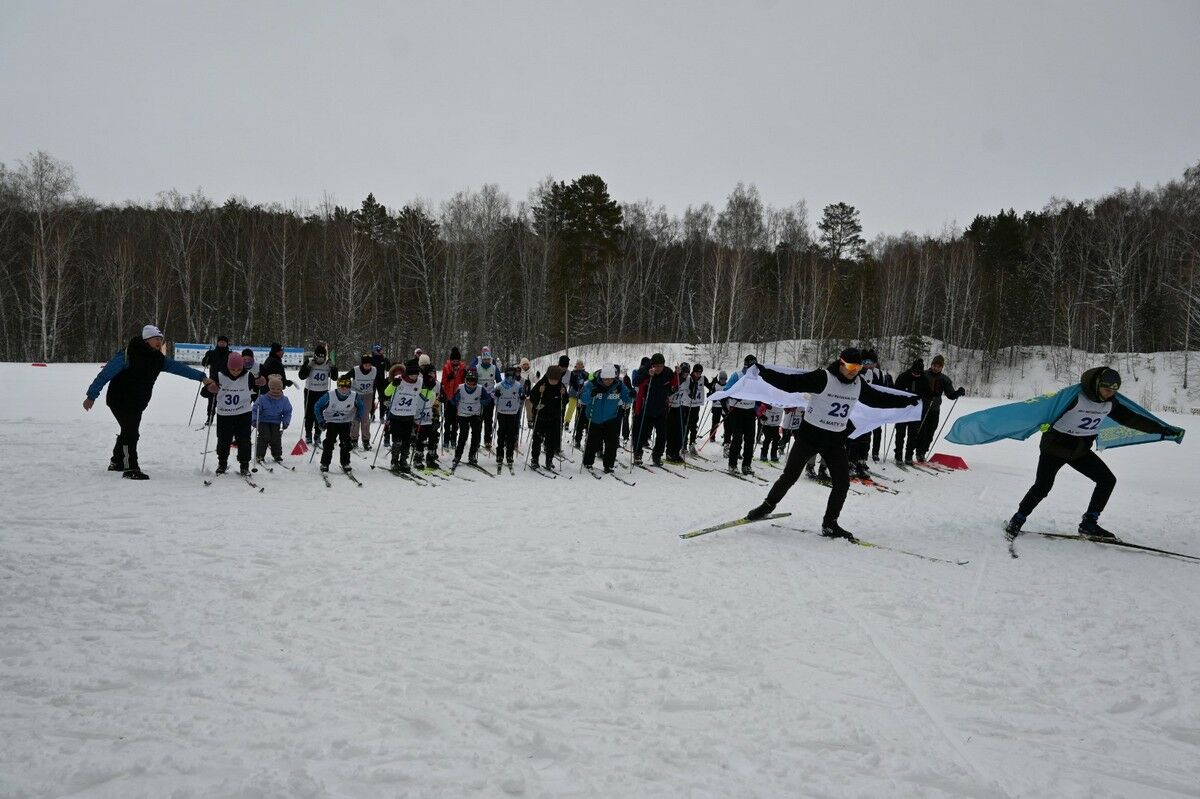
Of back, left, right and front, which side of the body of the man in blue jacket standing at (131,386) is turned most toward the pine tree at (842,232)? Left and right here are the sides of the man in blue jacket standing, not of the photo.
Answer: left

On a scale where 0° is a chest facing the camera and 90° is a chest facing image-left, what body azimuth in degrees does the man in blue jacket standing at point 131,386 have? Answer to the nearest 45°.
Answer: approximately 315°

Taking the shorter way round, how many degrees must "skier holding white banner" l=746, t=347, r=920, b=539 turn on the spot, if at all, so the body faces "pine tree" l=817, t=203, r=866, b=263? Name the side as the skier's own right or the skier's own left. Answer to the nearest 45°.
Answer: approximately 135° to the skier's own left

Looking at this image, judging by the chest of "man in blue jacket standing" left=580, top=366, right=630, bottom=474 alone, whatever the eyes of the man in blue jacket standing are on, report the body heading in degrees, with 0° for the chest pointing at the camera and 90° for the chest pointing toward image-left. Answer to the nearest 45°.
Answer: approximately 0°

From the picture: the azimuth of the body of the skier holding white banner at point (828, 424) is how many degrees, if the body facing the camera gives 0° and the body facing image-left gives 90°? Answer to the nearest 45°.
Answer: approximately 315°

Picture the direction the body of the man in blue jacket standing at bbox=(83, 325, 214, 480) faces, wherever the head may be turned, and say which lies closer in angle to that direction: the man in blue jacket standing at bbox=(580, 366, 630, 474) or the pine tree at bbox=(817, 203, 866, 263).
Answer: the man in blue jacket standing

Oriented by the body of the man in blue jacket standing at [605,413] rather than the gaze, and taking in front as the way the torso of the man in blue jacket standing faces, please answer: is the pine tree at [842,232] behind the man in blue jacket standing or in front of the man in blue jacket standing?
behind
